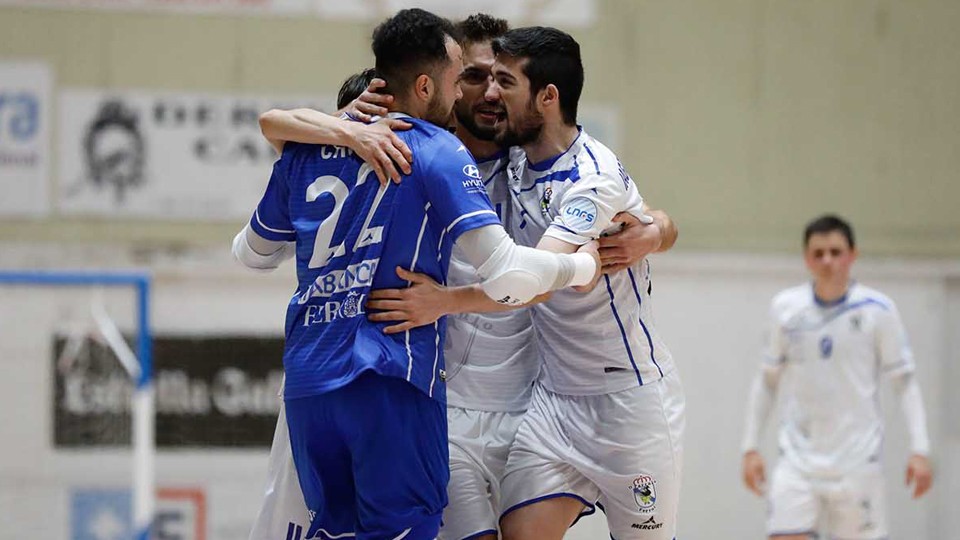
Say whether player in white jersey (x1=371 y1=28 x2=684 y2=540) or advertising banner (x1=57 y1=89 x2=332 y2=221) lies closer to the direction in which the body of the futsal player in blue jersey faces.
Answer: the player in white jersey

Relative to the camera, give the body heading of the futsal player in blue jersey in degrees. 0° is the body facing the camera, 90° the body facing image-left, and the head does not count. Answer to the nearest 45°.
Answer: approximately 225°

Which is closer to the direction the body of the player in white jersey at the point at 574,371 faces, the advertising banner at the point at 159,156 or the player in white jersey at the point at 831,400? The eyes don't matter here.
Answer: the advertising banner

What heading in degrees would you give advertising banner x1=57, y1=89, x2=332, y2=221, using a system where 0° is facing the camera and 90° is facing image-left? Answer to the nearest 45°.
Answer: approximately 0°
